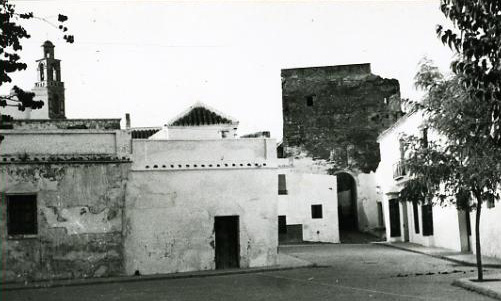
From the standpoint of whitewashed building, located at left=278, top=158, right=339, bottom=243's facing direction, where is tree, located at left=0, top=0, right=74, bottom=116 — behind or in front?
in front

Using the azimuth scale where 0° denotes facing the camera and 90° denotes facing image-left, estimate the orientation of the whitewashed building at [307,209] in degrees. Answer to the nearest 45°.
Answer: approximately 0°

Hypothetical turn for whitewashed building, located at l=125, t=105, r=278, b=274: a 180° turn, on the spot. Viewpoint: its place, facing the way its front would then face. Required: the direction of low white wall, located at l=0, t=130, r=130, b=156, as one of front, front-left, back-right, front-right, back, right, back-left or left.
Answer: left

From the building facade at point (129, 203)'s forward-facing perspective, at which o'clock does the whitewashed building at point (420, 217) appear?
The whitewashed building is roughly at 8 o'clock from the building facade.

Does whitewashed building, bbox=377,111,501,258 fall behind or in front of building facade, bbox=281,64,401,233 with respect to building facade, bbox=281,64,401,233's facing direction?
in front

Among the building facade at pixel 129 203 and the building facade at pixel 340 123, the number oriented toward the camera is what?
2

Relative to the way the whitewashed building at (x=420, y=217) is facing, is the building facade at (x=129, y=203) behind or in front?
in front
